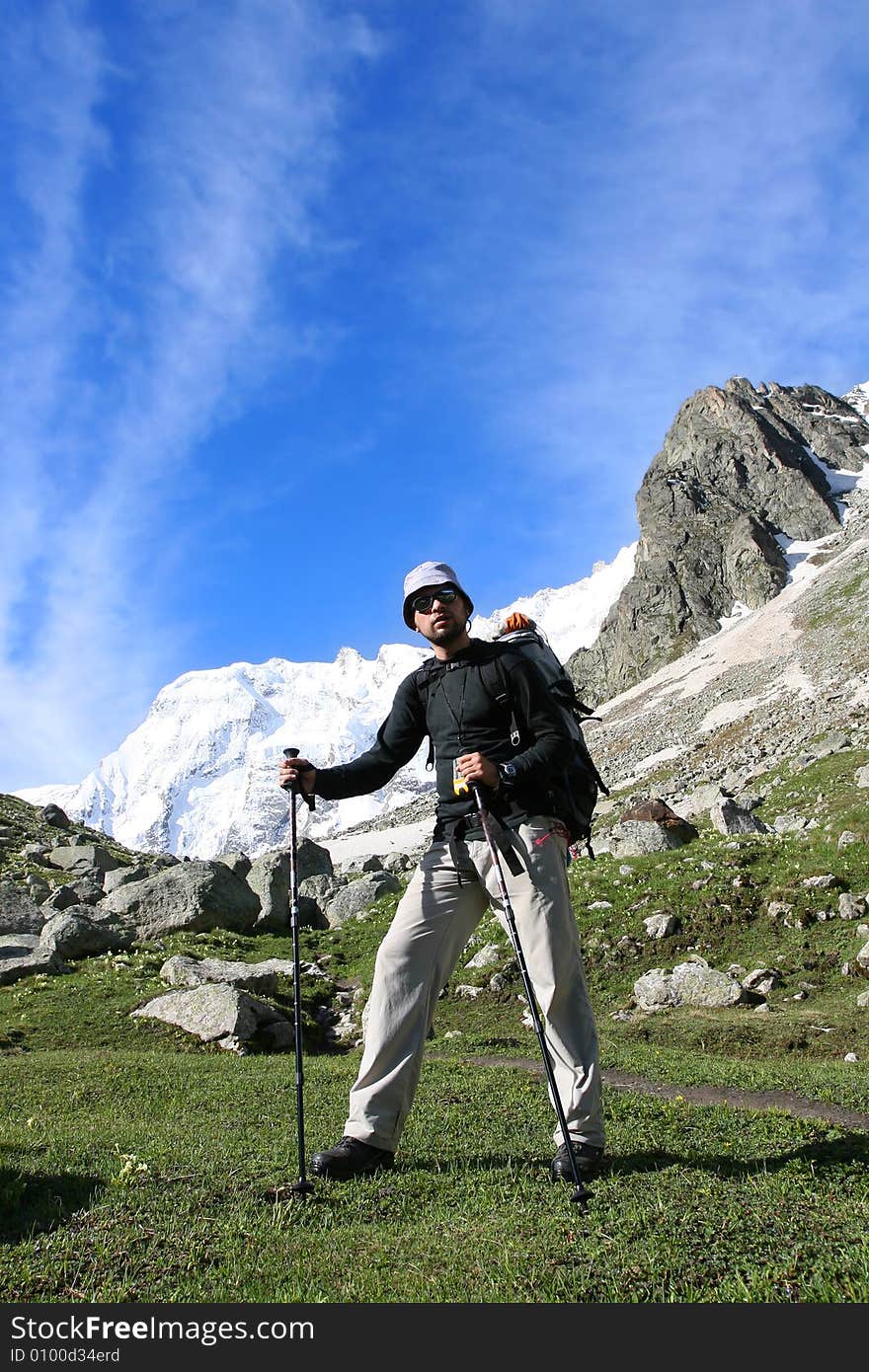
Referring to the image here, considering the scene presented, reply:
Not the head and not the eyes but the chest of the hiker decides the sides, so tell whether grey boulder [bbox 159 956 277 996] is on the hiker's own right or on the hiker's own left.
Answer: on the hiker's own right

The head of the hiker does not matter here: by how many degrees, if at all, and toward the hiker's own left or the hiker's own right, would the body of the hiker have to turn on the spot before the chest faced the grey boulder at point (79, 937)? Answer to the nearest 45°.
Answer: approximately 90° to the hiker's own right

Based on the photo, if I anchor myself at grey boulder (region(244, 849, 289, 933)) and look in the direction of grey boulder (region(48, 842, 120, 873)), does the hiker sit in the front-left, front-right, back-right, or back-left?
back-left

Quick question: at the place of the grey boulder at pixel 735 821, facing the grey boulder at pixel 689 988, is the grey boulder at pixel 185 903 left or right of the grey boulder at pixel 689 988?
right

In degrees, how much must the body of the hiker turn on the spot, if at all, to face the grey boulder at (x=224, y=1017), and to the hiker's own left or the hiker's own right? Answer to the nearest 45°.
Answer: approximately 90° to the hiker's own right

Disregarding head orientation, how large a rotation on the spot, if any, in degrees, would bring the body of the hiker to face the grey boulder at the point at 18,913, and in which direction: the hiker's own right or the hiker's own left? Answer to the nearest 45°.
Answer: approximately 90° to the hiker's own right

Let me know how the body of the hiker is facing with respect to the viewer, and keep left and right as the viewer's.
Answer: facing the viewer and to the left of the viewer

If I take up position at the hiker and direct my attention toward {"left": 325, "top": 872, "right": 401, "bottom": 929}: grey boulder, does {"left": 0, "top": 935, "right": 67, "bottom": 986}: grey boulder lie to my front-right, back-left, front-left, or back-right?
front-left

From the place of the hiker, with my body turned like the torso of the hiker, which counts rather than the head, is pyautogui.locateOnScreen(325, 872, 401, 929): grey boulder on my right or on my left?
on my right

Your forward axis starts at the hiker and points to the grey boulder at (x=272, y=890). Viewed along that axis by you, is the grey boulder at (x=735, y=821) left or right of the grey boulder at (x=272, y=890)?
right

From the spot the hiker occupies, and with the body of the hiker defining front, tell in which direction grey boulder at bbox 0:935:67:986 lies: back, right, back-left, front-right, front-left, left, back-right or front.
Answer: right

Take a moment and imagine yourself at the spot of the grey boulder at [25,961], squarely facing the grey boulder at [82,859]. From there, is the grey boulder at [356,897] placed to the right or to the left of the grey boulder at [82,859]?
right
